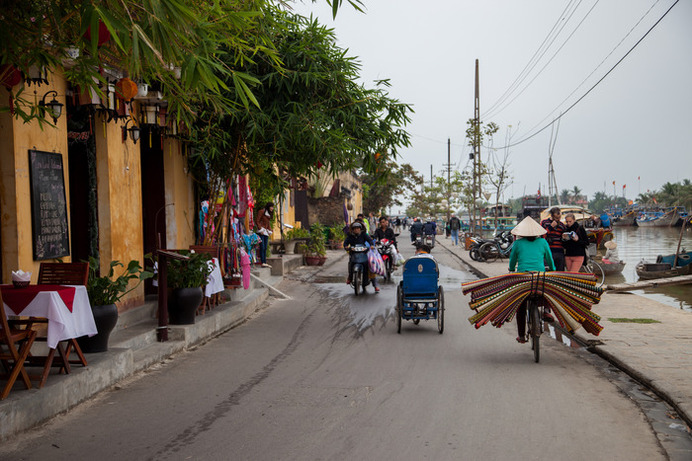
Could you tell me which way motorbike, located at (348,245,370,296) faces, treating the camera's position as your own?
facing the viewer

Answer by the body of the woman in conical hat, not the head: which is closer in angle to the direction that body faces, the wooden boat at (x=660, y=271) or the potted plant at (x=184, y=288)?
the wooden boat

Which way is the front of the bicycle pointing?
away from the camera

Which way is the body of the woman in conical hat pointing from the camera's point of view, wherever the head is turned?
away from the camera

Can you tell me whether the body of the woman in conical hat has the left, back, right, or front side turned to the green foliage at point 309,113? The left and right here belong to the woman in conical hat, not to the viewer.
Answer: left

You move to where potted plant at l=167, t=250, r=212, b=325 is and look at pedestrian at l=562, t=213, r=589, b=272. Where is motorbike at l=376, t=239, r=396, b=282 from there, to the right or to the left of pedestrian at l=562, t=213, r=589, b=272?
left

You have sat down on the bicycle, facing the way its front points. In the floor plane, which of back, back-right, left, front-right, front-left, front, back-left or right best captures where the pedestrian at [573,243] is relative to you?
front

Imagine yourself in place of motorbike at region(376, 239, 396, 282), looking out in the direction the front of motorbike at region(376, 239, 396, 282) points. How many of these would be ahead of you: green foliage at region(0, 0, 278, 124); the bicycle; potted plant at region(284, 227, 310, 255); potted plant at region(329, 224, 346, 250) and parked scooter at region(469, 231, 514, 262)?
2

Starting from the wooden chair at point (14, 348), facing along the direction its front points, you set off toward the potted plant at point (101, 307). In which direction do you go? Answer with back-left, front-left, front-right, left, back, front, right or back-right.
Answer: front

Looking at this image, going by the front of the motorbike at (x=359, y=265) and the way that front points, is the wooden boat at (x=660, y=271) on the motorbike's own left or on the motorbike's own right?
on the motorbike's own left

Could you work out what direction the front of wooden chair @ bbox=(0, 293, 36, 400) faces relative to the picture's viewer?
facing away from the viewer and to the right of the viewer
